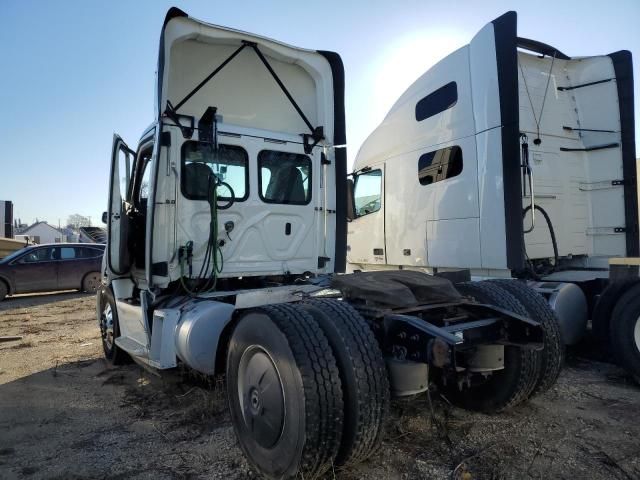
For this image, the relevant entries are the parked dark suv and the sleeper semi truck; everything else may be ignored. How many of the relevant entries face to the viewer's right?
0

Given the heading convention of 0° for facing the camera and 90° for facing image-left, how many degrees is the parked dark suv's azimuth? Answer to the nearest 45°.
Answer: approximately 90°

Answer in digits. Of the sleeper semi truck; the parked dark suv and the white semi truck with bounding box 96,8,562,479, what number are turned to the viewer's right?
0

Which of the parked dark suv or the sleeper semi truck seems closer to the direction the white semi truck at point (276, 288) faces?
the parked dark suv

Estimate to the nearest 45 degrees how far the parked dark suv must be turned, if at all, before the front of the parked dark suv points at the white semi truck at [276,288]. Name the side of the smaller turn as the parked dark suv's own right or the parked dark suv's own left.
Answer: approximately 90° to the parked dark suv's own left

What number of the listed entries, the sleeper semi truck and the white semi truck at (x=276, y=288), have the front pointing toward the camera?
0

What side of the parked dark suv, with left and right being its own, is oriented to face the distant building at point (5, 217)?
right

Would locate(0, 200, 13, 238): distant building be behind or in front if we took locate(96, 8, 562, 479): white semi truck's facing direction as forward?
in front

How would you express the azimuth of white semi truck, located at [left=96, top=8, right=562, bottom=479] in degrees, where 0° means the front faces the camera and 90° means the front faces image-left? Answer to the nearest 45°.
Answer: approximately 135°

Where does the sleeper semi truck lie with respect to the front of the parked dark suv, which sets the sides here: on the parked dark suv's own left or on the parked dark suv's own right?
on the parked dark suv's own left

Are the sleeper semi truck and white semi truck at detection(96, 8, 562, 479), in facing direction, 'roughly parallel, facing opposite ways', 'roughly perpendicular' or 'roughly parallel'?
roughly parallel

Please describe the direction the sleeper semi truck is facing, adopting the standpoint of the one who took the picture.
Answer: facing away from the viewer and to the left of the viewer
